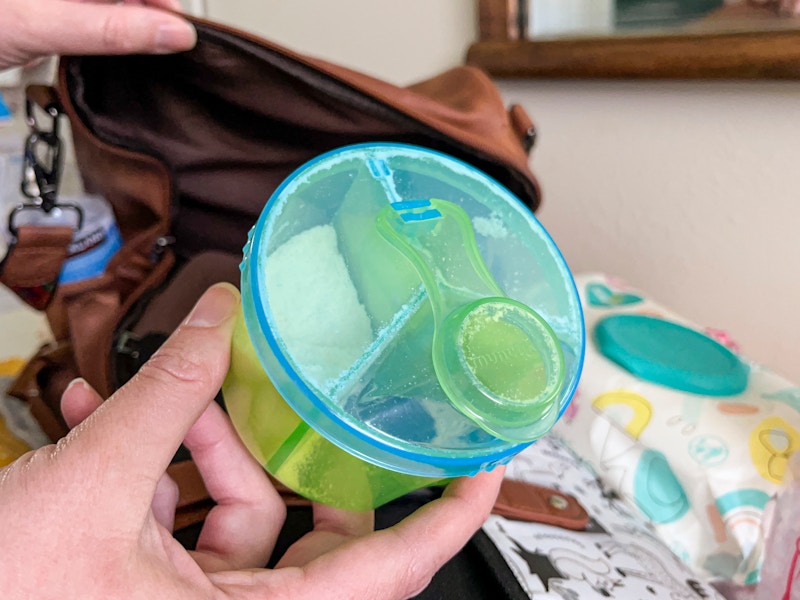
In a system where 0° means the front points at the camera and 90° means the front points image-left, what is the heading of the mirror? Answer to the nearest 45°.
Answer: approximately 0°
